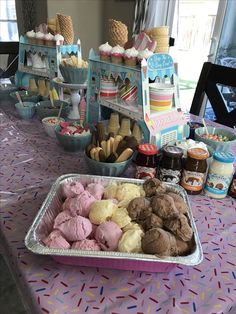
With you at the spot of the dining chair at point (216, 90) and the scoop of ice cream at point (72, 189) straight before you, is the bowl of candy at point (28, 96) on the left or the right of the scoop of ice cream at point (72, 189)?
right

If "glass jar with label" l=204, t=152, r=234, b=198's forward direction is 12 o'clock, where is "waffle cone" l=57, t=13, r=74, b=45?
The waffle cone is roughly at 4 o'clock from the glass jar with label.

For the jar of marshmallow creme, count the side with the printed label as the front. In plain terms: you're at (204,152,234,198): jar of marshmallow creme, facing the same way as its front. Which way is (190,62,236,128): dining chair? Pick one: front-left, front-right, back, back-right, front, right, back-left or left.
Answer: back

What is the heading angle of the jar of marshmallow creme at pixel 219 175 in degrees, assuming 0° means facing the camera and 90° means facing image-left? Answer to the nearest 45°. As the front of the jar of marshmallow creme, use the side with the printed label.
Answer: approximately 0°
